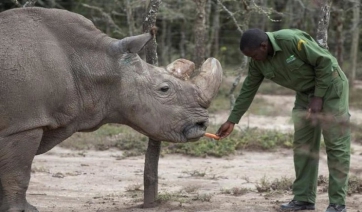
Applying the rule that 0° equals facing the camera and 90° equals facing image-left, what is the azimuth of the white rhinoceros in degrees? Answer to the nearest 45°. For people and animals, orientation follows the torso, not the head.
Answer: approximately 270°

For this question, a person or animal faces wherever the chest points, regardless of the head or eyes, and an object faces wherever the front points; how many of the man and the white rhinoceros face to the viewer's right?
1

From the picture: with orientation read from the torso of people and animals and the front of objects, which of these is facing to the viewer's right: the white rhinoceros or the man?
the white rhinoceros

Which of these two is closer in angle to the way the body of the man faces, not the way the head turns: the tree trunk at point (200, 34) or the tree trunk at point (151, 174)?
the tree trunk at point (151, 174)

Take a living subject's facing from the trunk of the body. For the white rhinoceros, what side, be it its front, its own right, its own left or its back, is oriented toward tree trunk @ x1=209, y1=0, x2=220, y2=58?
left

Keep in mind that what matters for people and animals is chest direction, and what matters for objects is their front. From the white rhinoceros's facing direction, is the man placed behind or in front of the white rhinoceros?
in front

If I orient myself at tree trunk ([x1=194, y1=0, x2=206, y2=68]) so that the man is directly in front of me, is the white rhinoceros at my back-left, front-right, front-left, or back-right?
front-right

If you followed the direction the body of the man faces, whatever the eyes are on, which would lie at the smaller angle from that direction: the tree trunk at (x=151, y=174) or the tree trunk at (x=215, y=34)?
the tree trunk at (x=151, y=174)

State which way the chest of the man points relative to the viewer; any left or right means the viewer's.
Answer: facing the viewer and to the left of the viewer
